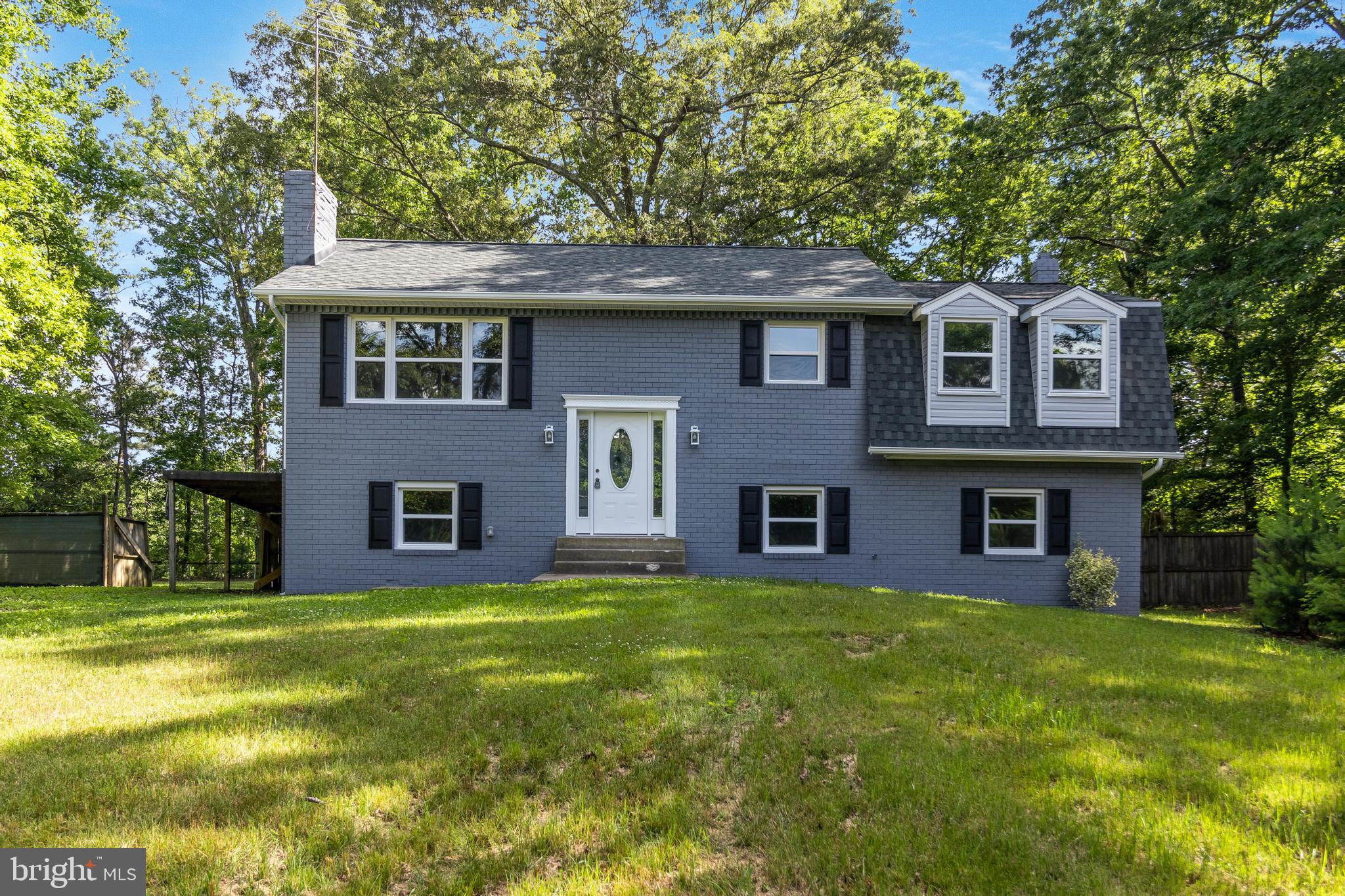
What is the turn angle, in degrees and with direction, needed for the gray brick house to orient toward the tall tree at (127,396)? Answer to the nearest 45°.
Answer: approximately 135° to its right

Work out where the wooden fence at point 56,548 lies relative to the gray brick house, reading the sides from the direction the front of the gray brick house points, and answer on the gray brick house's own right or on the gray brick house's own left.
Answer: on the gray brick house's own right

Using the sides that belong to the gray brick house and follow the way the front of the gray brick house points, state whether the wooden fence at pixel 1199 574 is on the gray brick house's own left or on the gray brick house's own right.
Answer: on the gray brick house's own left

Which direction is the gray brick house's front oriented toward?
toward the camera

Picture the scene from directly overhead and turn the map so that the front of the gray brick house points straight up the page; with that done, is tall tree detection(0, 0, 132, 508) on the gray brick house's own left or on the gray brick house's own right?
on the gray brick house's own right

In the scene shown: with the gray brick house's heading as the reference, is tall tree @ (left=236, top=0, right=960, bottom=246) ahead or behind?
behind
